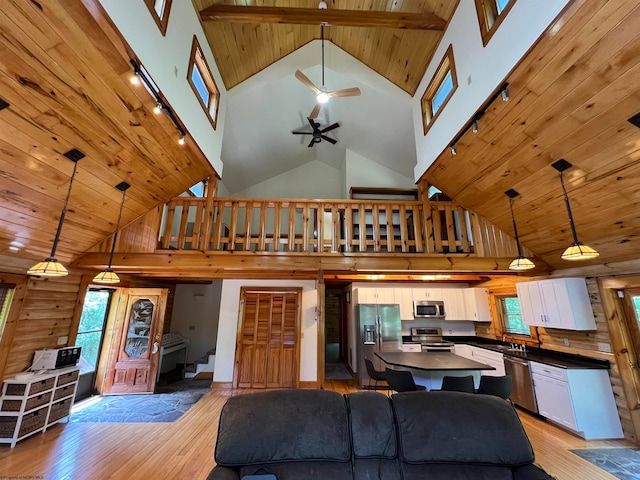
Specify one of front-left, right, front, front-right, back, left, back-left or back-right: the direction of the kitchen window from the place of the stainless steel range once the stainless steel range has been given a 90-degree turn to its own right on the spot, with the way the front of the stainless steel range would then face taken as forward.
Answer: back

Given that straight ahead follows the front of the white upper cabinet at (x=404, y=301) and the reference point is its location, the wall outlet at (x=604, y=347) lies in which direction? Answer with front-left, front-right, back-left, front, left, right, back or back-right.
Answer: front-left

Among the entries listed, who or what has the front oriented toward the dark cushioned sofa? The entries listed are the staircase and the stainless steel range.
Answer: the stainless steel range

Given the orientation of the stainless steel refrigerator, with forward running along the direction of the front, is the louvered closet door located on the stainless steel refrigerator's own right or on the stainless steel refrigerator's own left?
on the stainless steel refrigerator's own right

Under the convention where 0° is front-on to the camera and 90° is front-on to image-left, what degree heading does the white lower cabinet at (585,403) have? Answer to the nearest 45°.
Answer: approximately 45°

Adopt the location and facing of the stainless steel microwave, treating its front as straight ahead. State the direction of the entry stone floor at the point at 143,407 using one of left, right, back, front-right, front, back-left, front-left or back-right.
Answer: front-right

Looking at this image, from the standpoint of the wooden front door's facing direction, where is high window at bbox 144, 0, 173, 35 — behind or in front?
in front

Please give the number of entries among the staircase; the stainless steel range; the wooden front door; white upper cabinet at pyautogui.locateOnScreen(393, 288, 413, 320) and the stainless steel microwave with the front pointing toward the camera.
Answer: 4

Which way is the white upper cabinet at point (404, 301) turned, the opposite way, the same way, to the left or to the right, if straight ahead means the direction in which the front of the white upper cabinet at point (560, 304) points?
to the left

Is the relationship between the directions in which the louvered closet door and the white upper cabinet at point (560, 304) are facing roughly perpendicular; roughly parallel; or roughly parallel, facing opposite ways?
roughly perpendicular

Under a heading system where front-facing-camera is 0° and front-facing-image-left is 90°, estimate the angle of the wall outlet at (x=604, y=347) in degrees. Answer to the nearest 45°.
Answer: approximately 45°

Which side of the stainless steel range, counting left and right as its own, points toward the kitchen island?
front
